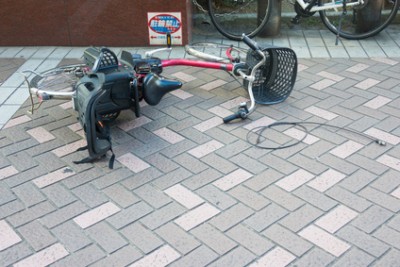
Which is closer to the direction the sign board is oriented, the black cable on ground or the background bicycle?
the black cable on ground

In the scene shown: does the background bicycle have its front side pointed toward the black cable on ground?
no

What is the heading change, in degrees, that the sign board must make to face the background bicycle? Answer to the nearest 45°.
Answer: approximately 90° to its left

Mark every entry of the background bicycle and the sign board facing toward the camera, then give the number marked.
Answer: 1

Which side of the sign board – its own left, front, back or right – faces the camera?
front

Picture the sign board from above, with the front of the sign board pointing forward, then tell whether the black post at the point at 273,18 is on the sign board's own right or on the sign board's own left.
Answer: on the sign board's own left

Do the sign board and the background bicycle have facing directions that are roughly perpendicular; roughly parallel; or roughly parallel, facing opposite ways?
roughly perpendicular

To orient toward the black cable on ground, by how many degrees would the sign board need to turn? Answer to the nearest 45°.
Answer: approximately 45° to its left

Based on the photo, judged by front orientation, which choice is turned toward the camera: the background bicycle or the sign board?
the sign board
